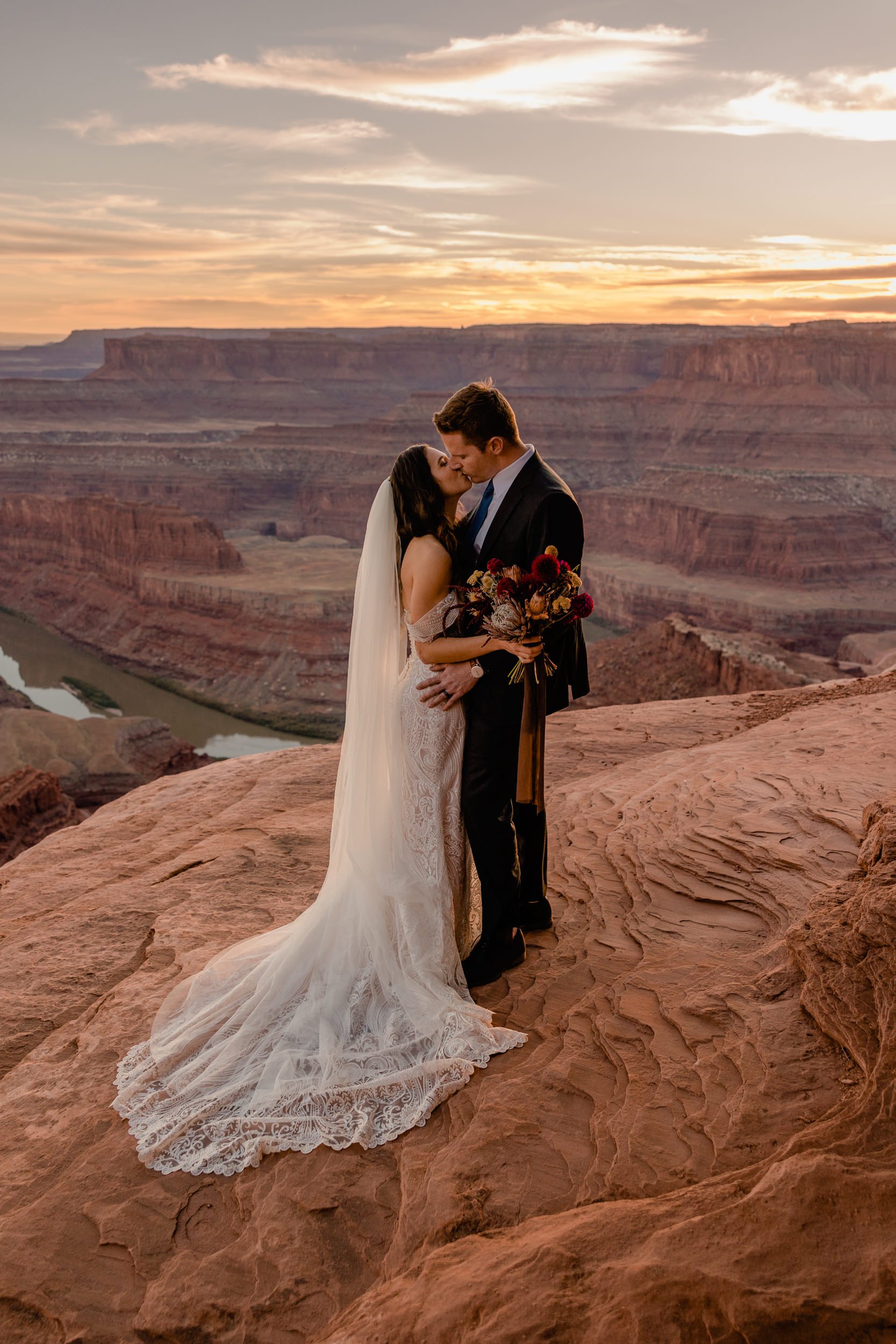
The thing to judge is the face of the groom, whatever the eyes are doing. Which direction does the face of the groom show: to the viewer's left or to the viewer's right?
to the viewer's left

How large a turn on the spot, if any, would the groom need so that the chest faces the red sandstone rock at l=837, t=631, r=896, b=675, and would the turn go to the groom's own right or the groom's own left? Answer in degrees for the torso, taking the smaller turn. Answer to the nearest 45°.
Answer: approximately 135° to the groom's own right

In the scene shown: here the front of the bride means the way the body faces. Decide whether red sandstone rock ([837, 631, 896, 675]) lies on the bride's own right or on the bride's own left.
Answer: on the bride's own left

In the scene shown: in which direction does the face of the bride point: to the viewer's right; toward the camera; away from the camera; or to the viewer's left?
to the viewer's right

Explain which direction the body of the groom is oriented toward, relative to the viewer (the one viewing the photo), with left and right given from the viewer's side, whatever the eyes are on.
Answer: facing the viewer and to the left of the viewer

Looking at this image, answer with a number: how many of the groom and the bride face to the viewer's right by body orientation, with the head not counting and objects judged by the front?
1

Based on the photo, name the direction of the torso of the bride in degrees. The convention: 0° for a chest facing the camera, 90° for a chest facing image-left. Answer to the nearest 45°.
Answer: approximately 270°
